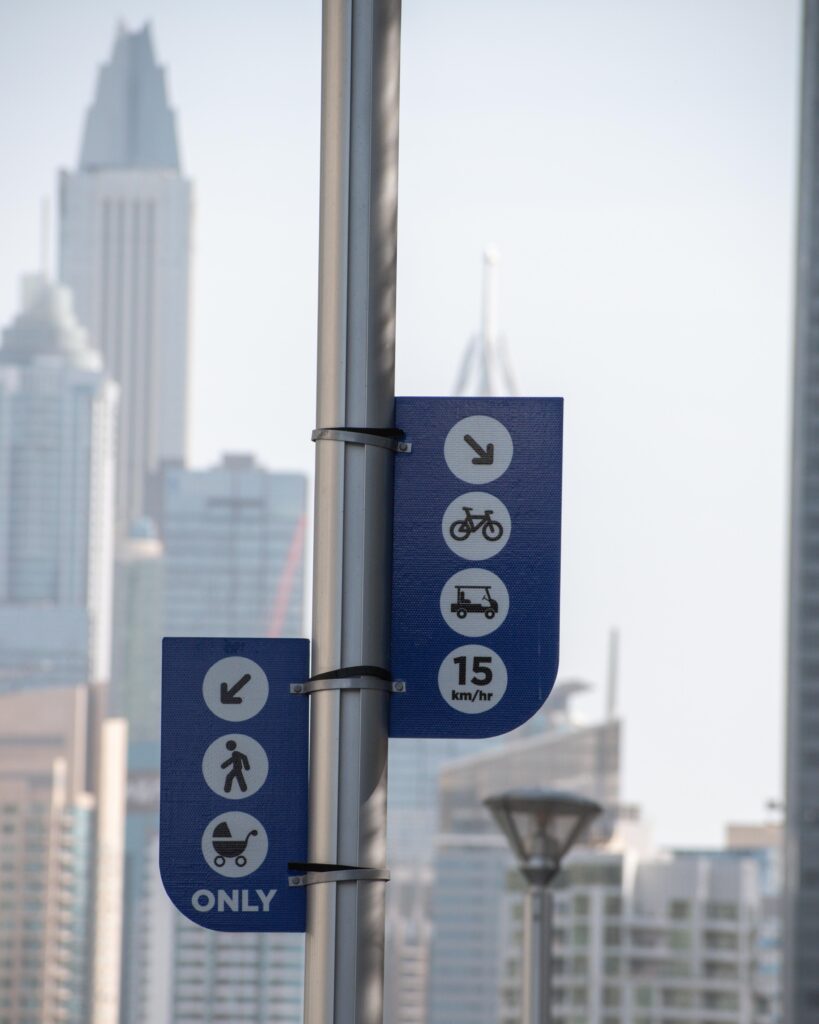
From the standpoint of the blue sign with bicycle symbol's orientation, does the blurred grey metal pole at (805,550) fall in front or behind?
behind

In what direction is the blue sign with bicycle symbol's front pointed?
toward the camera

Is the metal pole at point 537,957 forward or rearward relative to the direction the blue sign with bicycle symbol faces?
rearward
